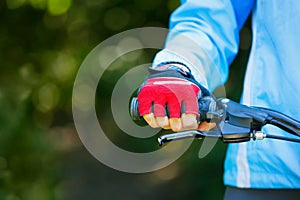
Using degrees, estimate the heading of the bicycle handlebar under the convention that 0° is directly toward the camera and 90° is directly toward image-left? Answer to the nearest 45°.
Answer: approximately 0°
